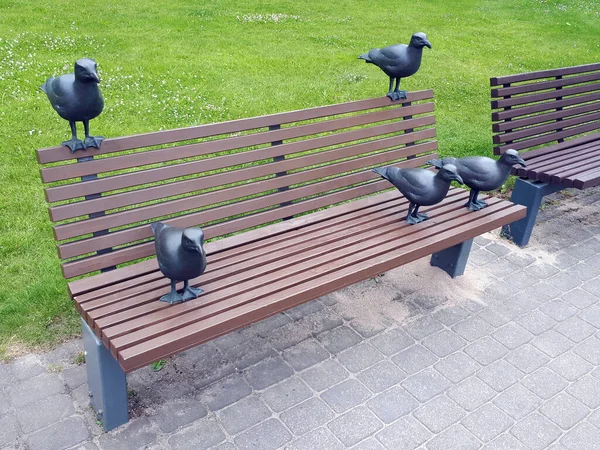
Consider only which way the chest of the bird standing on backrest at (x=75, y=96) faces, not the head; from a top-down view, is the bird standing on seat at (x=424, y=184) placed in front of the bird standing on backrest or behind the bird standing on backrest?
in front

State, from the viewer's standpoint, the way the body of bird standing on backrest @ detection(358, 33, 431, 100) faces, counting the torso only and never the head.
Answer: to the viewer's right

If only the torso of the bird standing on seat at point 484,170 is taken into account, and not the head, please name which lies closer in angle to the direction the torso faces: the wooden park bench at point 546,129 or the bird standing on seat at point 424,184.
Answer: the wooden park bench

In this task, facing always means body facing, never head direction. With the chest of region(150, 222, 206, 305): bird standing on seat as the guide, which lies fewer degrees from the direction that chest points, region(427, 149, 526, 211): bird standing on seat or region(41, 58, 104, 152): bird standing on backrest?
the bird standing on seat

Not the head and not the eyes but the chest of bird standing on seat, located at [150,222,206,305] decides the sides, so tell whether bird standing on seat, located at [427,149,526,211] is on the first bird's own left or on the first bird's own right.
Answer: on the first bird's own left

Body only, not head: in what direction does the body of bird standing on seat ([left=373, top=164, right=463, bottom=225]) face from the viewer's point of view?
to the viewer's right

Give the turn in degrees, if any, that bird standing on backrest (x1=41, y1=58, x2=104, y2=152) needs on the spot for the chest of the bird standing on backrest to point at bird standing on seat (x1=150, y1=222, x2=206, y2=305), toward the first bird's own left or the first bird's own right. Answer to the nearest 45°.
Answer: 0° — it already faces it

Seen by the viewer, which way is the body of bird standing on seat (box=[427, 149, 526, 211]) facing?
to the viewer's right

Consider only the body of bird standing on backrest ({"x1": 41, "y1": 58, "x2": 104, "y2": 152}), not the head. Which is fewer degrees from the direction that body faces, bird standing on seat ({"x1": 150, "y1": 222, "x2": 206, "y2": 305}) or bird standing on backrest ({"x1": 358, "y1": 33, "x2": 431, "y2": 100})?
the bird standing on seat

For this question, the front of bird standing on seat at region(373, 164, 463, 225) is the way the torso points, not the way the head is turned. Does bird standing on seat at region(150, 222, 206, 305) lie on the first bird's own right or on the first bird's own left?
on the first bird's own right

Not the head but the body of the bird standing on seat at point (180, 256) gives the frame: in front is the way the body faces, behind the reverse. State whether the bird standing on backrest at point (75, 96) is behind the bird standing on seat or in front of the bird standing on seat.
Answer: behind

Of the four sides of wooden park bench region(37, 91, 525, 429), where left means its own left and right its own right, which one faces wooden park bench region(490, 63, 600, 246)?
left
